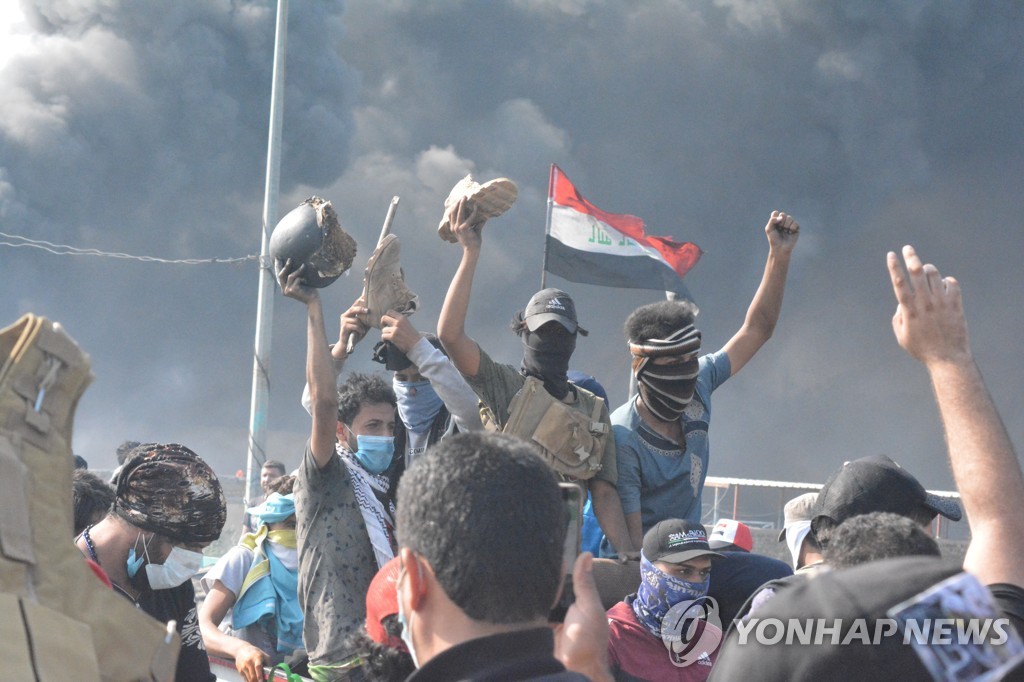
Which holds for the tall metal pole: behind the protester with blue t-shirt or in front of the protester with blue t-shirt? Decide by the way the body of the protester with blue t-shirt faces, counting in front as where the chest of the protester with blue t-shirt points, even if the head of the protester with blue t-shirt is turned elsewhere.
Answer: behind

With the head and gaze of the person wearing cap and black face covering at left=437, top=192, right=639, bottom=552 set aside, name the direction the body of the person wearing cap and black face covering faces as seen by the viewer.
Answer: toward the camera

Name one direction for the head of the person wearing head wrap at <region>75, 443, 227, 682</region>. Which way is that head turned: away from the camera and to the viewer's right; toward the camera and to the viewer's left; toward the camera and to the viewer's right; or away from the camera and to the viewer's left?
toward the camera and to the viewer's right

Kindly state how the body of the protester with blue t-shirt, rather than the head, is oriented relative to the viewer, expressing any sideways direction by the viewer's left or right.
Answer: facing the viewer and to the right of the viewer

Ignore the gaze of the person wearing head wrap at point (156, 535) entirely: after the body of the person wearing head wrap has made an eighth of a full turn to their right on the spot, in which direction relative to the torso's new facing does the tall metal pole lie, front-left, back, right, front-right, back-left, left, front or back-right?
back-left

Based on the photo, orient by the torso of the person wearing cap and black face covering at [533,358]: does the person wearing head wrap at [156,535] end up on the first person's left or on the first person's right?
on the first person's right
